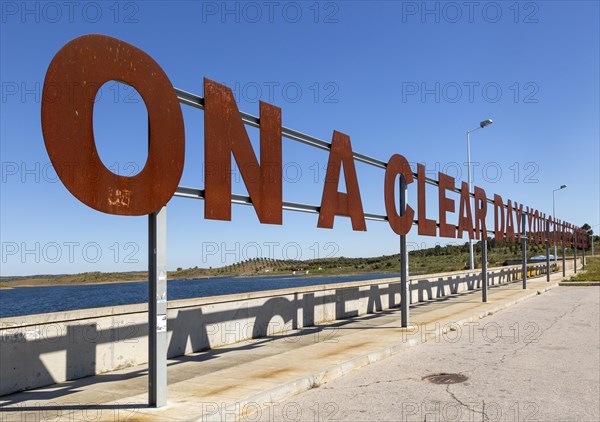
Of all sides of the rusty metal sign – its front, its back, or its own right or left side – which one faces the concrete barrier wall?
back

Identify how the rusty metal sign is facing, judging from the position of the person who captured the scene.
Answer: facing the viewer and to the right of the viewer
